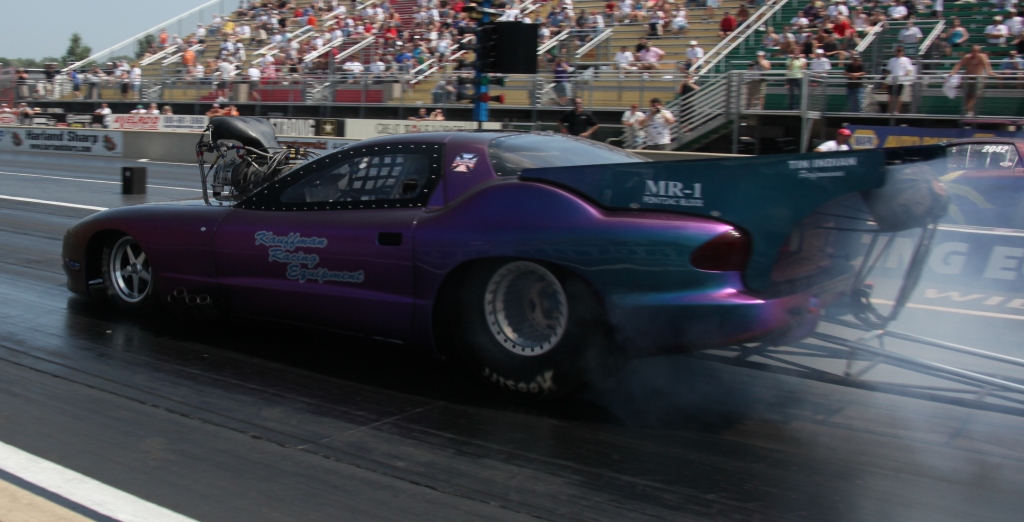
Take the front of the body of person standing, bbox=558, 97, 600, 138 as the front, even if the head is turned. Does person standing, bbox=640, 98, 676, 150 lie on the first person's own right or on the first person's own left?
on the first person's own left

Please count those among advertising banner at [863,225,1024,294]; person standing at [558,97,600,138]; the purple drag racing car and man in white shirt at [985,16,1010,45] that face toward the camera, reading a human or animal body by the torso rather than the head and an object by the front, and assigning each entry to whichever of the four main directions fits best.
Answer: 3

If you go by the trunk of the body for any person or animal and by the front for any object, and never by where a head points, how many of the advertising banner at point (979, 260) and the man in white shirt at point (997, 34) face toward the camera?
2

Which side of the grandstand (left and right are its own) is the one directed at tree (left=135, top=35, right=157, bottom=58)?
right

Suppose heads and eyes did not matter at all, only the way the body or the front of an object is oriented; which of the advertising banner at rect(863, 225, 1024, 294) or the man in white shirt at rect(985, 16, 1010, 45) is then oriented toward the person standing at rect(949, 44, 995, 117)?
the man in white shirt

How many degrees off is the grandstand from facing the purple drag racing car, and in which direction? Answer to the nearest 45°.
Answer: approximately 45° to its left

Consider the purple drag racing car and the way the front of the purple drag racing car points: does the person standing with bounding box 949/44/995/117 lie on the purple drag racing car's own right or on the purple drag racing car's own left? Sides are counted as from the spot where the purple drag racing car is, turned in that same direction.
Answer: on the purple drag racing car's own right

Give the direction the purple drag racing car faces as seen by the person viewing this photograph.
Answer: facing away from the viewer and to the left of the viewer
